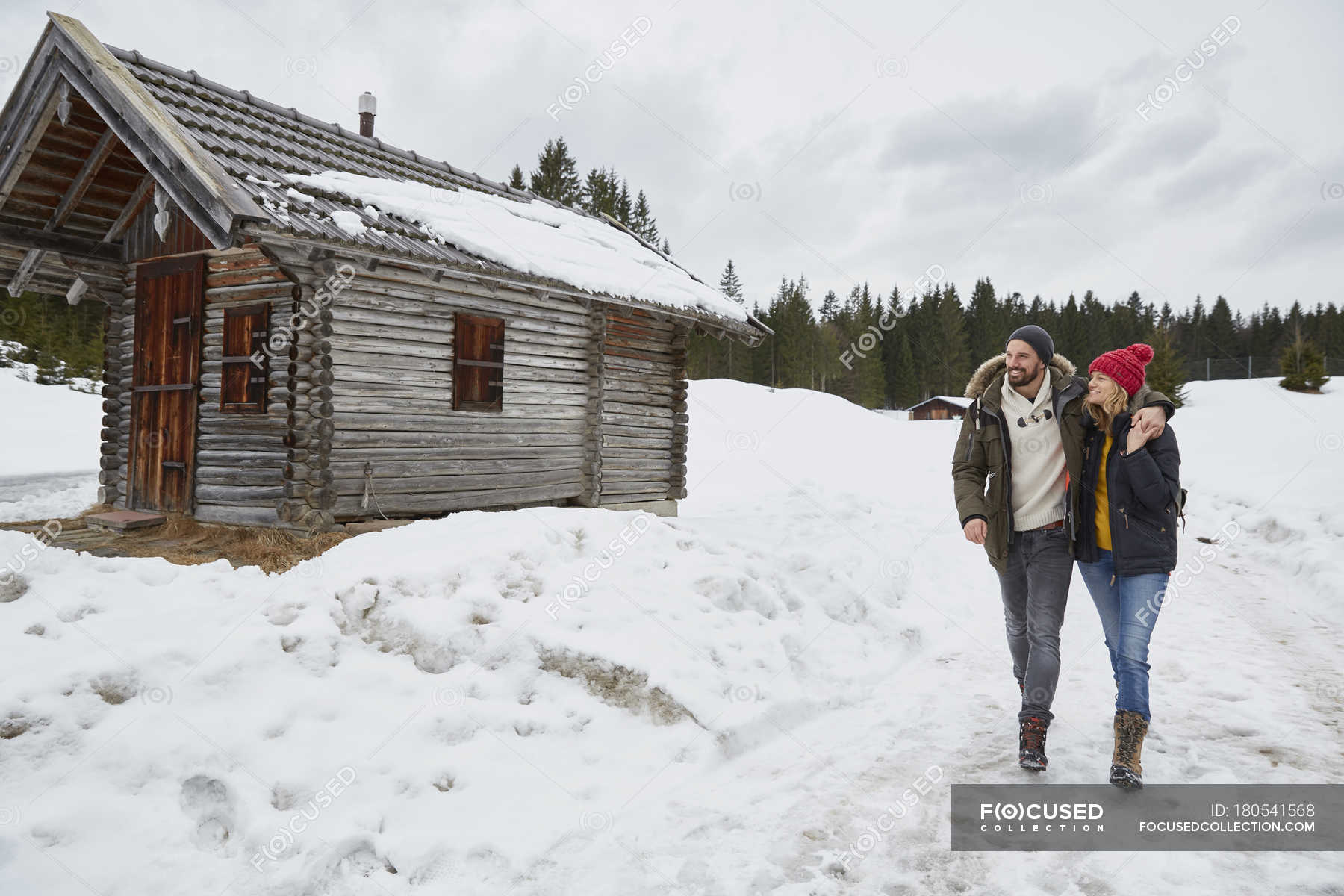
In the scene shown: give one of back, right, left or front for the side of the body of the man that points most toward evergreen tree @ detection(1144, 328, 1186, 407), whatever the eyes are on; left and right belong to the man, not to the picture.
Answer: back

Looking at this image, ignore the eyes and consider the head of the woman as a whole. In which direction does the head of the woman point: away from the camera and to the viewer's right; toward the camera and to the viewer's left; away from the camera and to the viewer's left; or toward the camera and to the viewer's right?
toward the camera and to the viewer's left

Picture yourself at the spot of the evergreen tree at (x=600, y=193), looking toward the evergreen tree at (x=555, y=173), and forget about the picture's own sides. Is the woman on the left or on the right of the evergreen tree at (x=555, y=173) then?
left

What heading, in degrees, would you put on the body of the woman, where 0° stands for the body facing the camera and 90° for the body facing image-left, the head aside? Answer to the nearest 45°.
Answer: approximately 45°

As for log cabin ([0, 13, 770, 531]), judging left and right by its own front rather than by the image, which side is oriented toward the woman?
left

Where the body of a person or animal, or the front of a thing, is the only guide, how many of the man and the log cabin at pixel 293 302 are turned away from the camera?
0

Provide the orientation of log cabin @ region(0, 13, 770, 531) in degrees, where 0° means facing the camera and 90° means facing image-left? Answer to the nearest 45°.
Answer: approximately 45°

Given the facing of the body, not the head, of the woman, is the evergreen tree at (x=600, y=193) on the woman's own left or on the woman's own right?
on the woman's own right

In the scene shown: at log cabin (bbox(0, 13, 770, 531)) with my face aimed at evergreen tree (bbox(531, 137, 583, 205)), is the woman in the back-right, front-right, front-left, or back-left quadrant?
back-right
